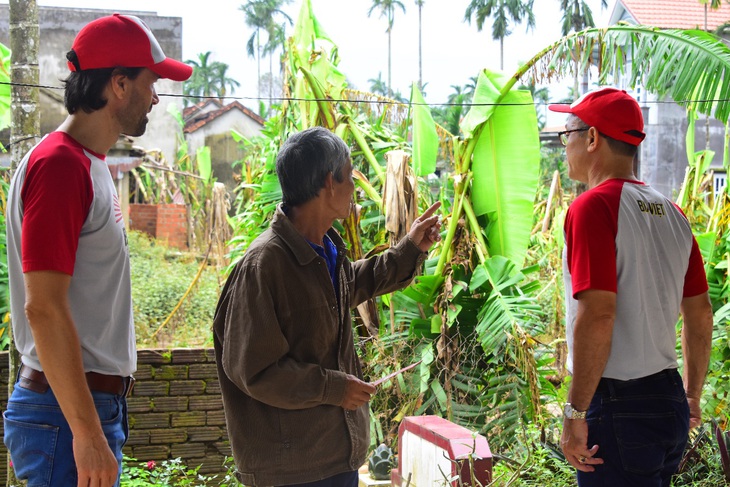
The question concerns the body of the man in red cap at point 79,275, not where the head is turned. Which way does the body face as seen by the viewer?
to the viewer's right

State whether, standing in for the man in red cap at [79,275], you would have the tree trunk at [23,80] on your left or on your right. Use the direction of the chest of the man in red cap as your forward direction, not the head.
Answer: on your left

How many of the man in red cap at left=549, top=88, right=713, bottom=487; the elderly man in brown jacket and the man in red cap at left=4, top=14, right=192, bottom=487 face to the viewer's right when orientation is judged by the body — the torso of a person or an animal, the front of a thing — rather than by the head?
2

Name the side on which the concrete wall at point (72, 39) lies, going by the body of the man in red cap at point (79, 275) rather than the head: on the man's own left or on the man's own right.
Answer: on the man's own left

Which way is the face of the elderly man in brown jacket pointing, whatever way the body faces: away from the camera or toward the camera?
away from the camera

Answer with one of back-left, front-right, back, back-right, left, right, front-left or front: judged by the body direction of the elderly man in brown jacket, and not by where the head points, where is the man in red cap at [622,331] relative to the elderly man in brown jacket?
front

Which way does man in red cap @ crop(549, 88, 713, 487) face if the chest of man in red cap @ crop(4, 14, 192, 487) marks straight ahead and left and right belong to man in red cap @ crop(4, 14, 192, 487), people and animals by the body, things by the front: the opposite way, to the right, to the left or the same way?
to the left

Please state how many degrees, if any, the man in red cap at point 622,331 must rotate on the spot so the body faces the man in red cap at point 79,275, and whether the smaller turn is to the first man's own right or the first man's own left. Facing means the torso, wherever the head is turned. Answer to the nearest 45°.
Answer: approximately 90° to the first man's own left

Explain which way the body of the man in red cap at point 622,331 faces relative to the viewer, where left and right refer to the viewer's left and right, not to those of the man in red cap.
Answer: facing away from the viewer and to the left of the viewer

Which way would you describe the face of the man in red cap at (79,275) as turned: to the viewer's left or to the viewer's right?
to the viewer's right

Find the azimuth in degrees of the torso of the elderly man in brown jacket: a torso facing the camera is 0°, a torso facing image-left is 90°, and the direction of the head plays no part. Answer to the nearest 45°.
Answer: approximately 270°
